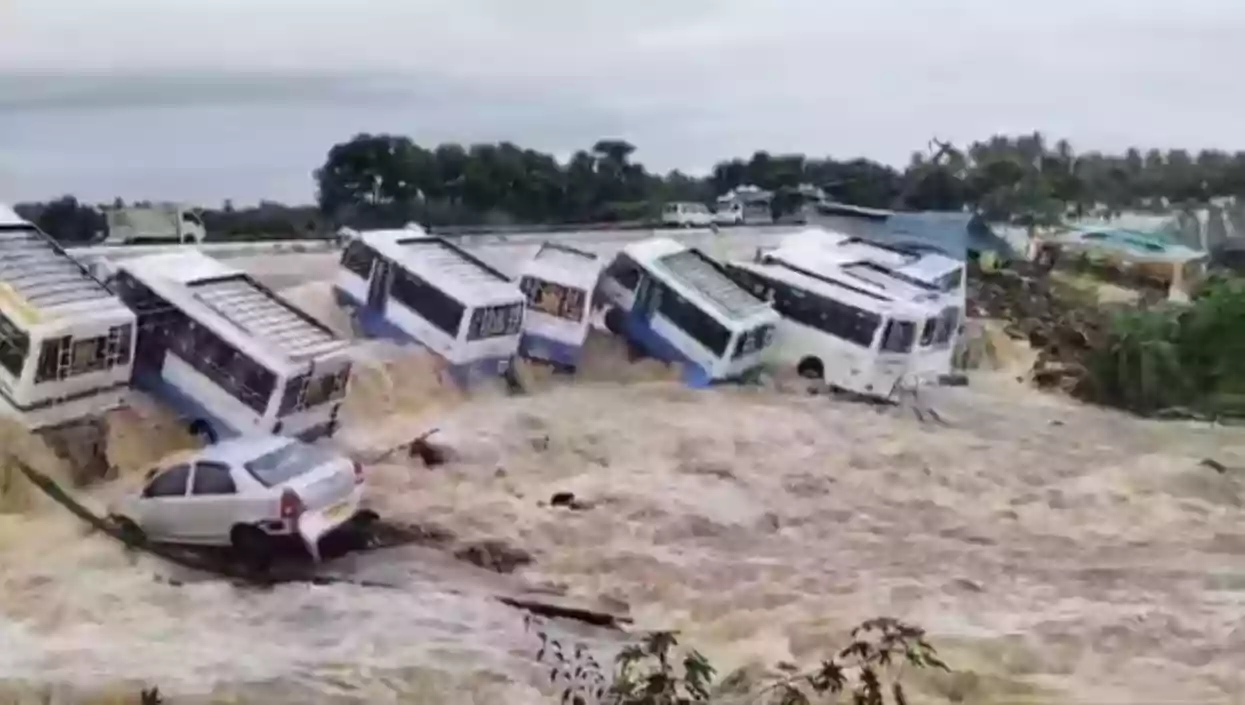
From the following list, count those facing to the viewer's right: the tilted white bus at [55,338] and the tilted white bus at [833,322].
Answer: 0
